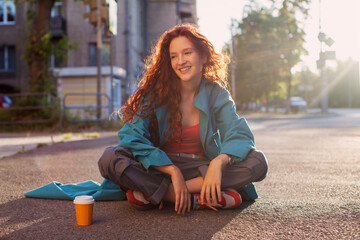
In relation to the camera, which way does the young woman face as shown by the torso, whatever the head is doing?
toward the camera

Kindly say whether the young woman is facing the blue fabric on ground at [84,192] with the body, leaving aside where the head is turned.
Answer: no

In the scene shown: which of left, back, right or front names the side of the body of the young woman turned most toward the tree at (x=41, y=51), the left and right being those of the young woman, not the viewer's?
back

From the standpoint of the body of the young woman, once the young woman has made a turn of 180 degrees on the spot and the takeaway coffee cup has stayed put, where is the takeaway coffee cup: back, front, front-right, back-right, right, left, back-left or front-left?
back-left

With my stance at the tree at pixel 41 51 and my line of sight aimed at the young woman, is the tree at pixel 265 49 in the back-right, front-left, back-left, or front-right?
back-left

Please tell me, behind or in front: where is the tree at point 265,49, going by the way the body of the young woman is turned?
behind
